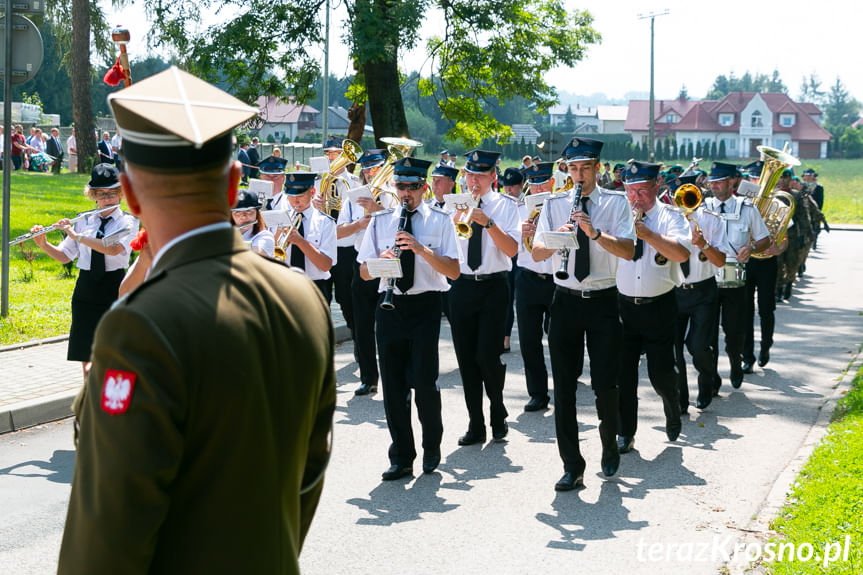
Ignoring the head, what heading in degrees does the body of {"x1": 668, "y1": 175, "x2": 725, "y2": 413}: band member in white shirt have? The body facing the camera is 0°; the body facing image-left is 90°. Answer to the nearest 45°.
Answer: approximately 45°

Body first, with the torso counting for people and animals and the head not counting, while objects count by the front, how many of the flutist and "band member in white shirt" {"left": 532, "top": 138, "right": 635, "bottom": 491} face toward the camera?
2

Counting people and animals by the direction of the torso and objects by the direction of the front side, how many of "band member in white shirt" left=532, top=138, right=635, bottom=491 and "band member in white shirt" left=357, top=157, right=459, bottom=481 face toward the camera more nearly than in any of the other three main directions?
2

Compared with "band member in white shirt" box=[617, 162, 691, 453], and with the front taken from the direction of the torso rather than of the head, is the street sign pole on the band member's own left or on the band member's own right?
on the band member's own right
